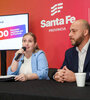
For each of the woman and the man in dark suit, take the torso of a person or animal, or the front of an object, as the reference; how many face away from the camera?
0

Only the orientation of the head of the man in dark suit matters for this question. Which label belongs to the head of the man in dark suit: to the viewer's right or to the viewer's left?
to the viewer's left

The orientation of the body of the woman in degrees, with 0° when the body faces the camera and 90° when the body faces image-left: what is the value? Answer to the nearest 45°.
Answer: approximately 45°

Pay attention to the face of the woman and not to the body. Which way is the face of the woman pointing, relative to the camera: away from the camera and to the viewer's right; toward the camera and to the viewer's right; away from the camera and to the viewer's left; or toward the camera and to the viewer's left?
toward the camera and to the viewer's left

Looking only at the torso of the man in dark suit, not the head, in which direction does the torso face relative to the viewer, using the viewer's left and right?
facing the viewer and to the left of the viewer
